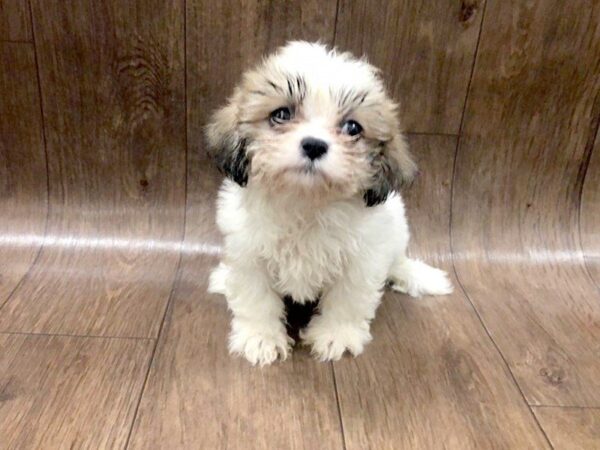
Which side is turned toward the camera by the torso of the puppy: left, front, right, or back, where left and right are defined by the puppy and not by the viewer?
front
